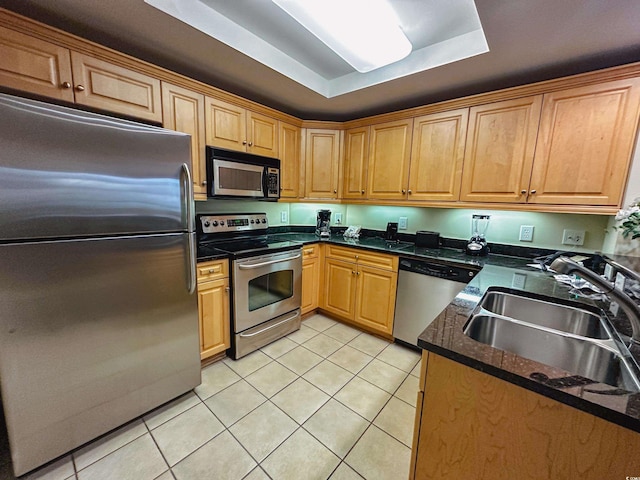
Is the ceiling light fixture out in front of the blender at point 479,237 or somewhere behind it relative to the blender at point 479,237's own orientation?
in front

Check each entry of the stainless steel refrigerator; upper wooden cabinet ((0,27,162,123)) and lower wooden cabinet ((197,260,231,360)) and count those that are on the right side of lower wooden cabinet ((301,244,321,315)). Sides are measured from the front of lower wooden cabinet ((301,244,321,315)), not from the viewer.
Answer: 3

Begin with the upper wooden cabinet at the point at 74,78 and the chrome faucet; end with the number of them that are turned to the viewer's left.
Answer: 1

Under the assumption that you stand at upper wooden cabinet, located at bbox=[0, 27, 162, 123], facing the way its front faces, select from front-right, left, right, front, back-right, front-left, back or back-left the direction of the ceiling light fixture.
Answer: front

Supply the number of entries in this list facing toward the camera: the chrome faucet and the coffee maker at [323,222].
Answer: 1

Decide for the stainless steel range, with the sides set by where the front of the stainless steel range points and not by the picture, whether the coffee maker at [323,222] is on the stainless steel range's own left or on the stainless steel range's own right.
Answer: on the stainless steel range's own left

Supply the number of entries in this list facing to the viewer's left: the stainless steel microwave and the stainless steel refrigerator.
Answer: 0

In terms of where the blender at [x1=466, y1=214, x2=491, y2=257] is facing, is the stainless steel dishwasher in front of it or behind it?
in front

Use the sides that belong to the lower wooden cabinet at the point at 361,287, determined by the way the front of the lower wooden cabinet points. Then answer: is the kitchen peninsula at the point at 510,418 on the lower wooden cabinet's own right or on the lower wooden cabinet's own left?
on the lower wooden cabinet's own left

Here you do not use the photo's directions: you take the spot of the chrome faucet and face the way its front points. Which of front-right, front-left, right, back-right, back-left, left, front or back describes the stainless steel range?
front

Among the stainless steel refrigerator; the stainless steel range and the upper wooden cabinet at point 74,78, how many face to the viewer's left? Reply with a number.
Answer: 0

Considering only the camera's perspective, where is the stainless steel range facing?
facing the viewer and to the right of the viewer

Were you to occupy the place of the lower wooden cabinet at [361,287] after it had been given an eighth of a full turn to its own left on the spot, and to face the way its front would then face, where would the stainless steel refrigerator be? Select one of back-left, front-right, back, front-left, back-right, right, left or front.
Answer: front-right

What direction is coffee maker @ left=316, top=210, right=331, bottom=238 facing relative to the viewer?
toward the camera
